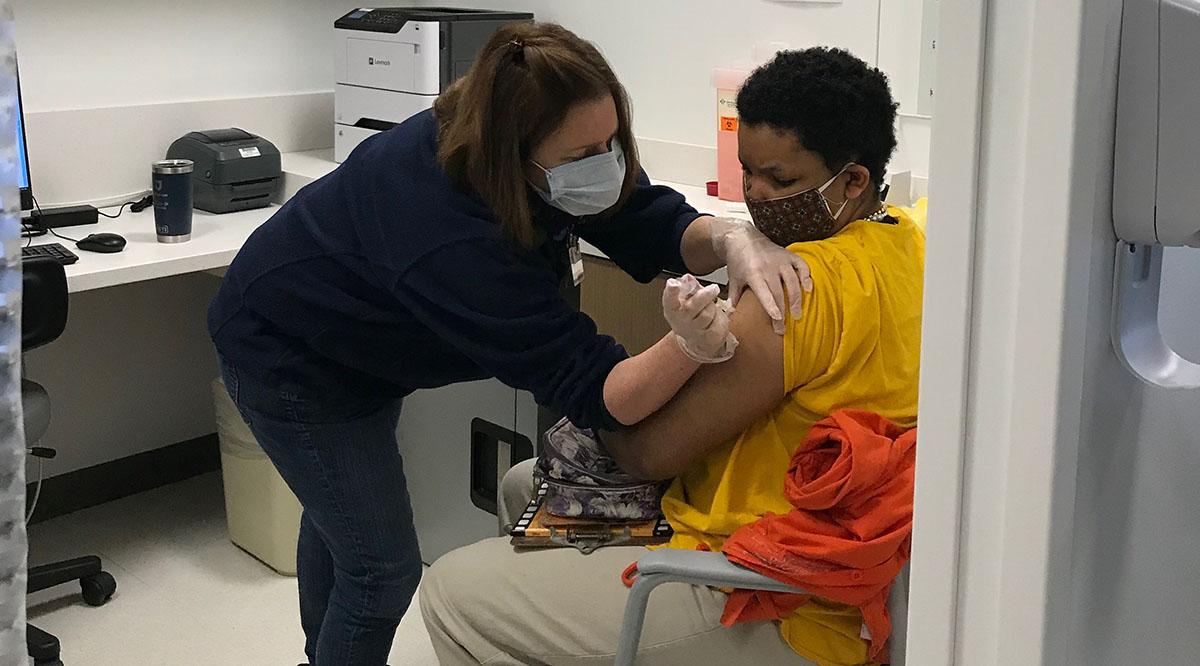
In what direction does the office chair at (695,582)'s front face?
to the viewer's left

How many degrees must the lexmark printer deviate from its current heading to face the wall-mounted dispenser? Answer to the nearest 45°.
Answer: approximately 45° to its left

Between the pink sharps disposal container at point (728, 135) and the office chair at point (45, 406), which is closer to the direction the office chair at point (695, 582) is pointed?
the office chair

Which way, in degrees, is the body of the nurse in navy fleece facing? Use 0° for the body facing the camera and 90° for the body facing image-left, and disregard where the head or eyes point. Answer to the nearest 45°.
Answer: approximately 270°

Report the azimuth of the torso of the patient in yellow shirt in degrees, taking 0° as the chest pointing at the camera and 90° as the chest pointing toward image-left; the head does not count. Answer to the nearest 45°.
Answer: approximately 90°

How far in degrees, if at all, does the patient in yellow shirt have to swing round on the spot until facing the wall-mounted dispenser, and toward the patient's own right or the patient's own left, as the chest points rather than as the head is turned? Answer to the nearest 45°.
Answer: approximately 90° to the patient's own left
